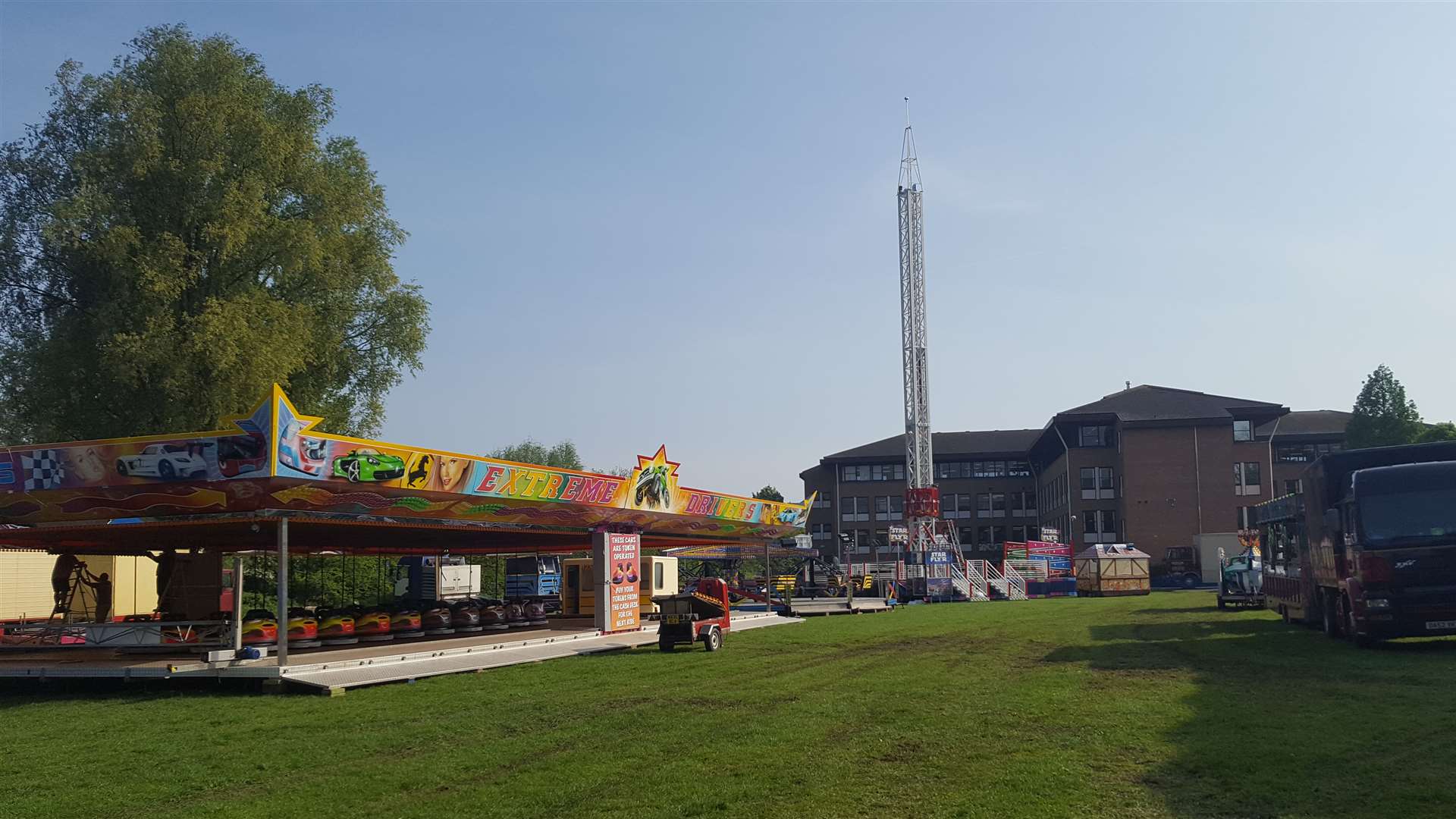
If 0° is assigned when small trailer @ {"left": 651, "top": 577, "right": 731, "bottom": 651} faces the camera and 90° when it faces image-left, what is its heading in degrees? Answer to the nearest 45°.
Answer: approximately 225°
